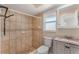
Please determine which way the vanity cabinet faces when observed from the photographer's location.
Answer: facing the viewer and to the left of the viewer

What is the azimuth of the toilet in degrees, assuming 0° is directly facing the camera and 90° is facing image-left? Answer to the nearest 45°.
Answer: approximately 45°

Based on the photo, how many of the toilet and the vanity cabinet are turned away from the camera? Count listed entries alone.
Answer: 0
